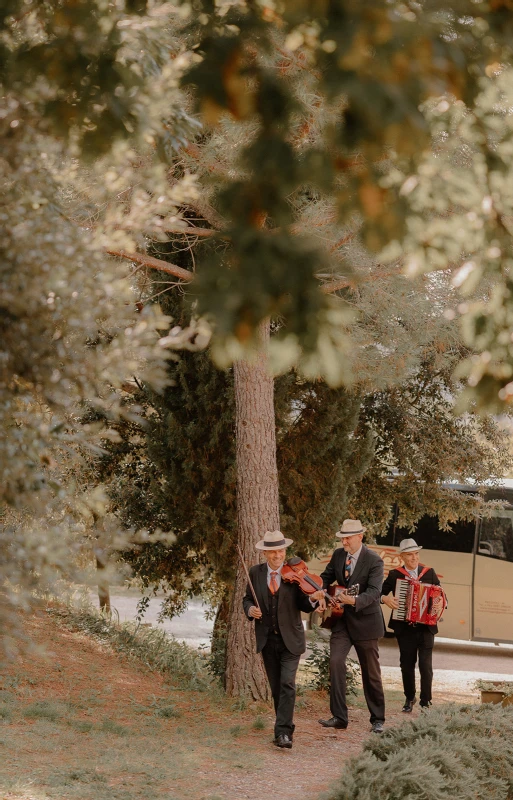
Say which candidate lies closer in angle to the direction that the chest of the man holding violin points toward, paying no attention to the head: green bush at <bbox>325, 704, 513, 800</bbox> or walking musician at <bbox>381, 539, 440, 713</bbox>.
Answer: the green bush

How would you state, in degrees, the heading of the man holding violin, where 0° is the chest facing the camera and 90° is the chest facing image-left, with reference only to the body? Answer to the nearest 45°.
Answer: approximately 0°

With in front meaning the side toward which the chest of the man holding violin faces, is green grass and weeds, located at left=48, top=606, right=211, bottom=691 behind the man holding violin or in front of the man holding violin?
behind
